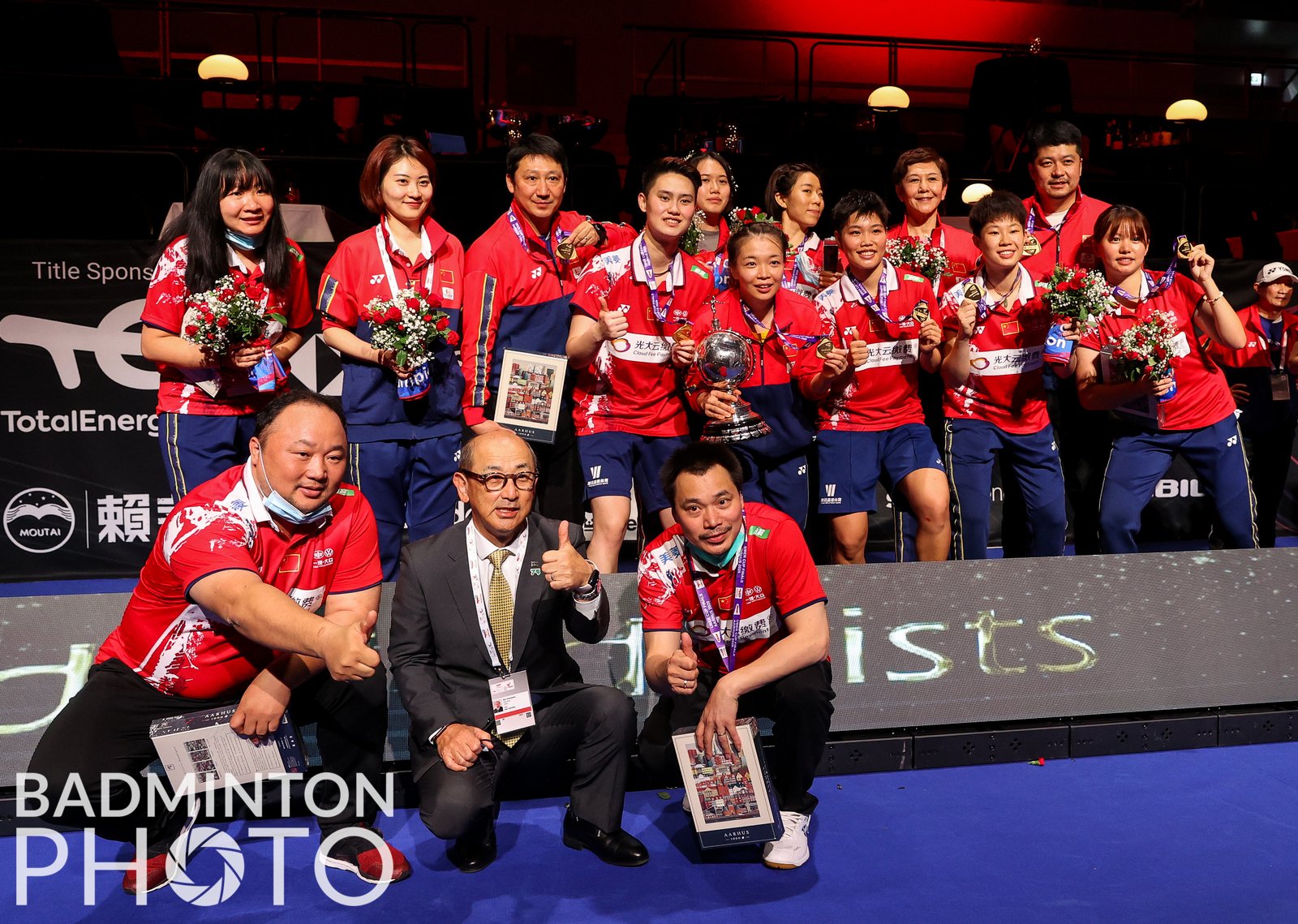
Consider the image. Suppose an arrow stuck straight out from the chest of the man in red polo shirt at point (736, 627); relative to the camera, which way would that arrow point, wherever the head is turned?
toward the camera

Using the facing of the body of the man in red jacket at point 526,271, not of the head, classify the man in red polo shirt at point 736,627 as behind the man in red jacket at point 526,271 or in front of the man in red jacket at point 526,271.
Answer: in front

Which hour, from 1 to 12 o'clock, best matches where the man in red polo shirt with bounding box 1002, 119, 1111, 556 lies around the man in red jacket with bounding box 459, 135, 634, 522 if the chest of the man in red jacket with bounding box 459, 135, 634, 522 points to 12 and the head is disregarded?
the man in red polo shirt with bounding box 1002, 119, 1111, 556 is roughly at 10 o'clock from the man in red jacket with bounding box 459, 135, 634, 522.

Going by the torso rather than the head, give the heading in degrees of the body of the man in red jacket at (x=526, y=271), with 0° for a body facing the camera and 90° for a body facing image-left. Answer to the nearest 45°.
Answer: approximately 315°

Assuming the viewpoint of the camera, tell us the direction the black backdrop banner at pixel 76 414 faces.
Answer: facing the viewer

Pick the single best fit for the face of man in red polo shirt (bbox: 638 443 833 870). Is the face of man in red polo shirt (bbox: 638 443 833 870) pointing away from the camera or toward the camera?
toward the camera

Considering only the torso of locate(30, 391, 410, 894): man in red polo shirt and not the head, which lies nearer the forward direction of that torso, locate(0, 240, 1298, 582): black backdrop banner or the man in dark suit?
the man in dark suit

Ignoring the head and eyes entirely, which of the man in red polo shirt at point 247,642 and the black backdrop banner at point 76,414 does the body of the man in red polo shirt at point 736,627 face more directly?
the man in red polo shirt

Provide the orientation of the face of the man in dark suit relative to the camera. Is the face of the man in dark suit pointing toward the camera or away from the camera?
toward the camera

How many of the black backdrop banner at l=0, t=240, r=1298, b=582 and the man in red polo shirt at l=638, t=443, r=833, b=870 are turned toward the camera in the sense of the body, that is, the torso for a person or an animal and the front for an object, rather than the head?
2

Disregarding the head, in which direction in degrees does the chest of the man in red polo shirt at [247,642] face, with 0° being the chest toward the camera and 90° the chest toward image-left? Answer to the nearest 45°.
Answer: approximately 315°

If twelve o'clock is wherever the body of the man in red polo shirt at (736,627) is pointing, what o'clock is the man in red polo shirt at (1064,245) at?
the man in red polo shirt at (1064,245) is roughly at 7 o'clock from the man in red polo shirt at (736,627).

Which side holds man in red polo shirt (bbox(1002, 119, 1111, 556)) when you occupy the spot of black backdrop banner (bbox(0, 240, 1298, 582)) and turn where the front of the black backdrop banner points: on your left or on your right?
on your left

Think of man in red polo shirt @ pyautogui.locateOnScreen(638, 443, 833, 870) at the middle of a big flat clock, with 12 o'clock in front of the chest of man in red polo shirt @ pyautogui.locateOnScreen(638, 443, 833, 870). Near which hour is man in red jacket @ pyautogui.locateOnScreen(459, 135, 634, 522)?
man in red jacket @ pyautogui.locateOnScreen(459, 135, 634, 522) is roughly at 5 o'clock from man in red polo shirt @ pyautogui.locateOnScreen(638, 443, 833, 870).

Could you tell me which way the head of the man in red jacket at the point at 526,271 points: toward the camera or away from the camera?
toward the camera

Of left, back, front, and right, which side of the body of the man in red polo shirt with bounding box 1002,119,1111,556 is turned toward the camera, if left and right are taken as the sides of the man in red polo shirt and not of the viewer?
front

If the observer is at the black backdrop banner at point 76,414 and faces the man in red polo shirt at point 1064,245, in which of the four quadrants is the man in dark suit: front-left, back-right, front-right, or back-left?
front-right
